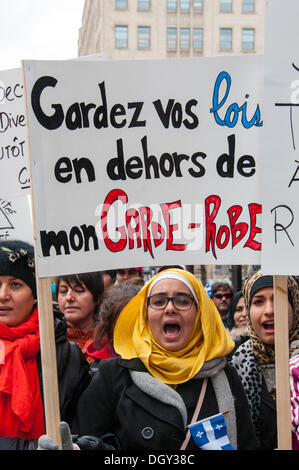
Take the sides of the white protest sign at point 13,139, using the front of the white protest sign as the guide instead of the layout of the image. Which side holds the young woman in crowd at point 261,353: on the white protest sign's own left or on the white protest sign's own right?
on the white protest sign's own left

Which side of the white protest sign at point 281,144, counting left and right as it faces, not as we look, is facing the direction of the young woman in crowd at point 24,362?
right

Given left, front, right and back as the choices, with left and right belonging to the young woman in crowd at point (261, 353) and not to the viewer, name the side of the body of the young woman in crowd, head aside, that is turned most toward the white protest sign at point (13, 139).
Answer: right

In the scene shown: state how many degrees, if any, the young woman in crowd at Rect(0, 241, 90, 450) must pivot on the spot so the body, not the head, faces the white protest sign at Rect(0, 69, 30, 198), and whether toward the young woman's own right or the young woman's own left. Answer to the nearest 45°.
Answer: approximately 135° to the young woman's own right

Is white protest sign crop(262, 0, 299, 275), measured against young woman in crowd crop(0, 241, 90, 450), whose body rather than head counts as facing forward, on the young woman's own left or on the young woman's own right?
on the young woman's own left

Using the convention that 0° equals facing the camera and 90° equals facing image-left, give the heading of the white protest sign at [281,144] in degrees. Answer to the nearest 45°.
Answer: approximately 0°

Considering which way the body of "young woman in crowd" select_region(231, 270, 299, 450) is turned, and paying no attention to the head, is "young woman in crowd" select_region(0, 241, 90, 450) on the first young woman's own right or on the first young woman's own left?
on the first young woman's own right
